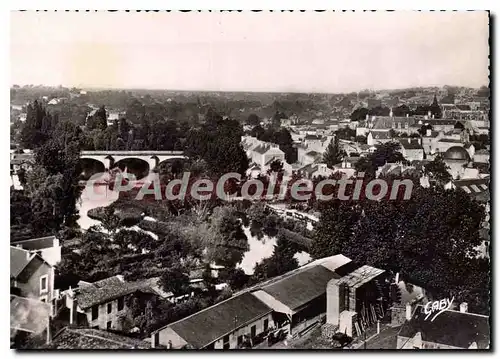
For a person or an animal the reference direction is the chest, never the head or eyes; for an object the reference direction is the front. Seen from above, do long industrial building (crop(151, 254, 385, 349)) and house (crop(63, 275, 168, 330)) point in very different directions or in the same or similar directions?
same or similar directions

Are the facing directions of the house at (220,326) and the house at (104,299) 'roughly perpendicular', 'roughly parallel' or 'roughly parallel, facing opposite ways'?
roughly parallel

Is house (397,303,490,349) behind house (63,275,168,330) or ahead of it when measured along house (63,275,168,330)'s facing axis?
ahead

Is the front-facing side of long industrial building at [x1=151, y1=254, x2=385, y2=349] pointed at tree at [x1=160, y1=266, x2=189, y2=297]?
no

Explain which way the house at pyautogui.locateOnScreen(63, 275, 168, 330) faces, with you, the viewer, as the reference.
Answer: facing the viewer and to the right of the viewer

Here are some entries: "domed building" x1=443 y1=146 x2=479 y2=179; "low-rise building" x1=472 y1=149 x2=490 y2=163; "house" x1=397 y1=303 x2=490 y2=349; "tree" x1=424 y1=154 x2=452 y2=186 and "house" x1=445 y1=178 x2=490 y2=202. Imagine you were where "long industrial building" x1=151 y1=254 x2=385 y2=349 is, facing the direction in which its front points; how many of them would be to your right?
0

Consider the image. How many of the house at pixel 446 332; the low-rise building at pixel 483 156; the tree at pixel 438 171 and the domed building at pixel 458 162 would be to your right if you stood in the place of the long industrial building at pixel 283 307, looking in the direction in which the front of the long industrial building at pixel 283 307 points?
0
